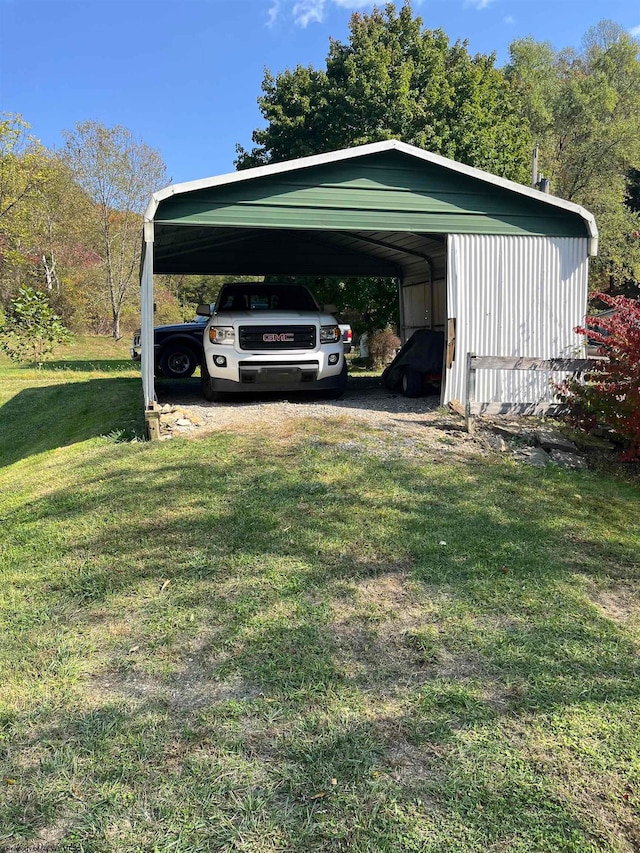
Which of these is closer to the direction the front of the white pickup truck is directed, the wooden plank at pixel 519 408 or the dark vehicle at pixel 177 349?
the wooden plank

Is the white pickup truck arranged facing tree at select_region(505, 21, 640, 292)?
no

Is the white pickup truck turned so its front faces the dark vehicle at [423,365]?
no

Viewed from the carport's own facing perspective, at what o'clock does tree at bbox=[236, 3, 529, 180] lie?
The tree is roughly at 6 o'clock from the carport.

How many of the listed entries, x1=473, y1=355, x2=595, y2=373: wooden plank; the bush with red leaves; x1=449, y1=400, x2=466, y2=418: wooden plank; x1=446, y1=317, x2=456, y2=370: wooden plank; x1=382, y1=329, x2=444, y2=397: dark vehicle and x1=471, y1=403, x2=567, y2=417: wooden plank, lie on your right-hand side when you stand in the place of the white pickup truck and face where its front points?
0

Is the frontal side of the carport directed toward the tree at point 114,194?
no

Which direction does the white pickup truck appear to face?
toward the camera

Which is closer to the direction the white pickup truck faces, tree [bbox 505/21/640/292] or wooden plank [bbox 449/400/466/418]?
the wooden plank

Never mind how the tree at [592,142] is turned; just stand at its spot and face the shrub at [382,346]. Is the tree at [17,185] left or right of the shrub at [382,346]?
right

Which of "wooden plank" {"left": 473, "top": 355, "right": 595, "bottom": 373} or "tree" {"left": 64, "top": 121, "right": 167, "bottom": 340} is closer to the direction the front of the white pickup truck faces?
the wooden plank

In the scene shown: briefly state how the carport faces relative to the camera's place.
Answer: facing the viewer

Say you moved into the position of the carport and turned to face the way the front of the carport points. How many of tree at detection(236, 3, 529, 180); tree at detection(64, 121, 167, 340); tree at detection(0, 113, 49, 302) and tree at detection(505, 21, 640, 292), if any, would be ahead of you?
0

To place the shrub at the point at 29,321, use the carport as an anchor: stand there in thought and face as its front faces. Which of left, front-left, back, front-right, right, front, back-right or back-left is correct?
back-right

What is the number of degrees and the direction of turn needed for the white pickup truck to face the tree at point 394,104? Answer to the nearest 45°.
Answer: approximately 180°

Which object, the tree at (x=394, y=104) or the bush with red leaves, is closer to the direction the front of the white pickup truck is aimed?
the bush with red leaves

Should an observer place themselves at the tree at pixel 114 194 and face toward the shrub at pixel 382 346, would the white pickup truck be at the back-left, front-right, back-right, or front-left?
front-right
